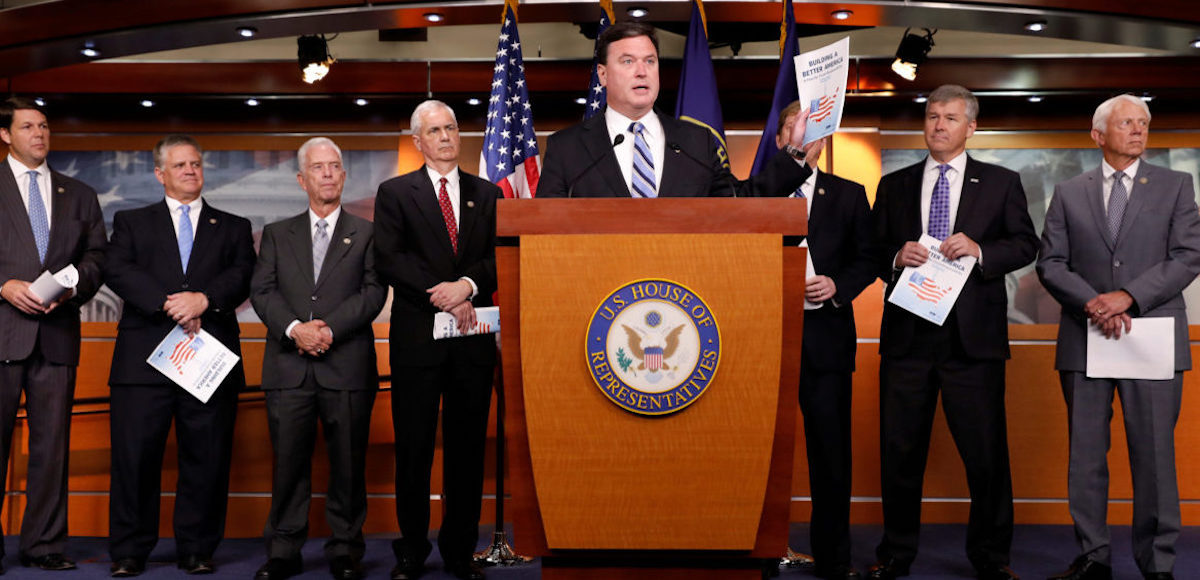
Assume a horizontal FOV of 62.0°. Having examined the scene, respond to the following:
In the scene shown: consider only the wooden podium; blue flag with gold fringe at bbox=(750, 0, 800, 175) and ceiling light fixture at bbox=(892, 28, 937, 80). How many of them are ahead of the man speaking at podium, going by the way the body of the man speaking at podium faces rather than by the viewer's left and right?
1

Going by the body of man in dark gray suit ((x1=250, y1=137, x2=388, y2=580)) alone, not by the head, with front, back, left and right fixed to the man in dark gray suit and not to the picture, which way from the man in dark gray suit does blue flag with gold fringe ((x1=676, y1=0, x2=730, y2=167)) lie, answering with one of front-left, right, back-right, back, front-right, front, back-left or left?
left

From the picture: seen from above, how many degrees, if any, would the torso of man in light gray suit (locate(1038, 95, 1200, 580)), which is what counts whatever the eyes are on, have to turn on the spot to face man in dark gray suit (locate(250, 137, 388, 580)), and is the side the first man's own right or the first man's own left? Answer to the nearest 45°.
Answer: approximately 90° to the first man's own right

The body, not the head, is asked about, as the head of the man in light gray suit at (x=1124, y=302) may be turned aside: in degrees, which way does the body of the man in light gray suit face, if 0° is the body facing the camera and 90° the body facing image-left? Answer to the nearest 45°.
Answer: approximately 0°
